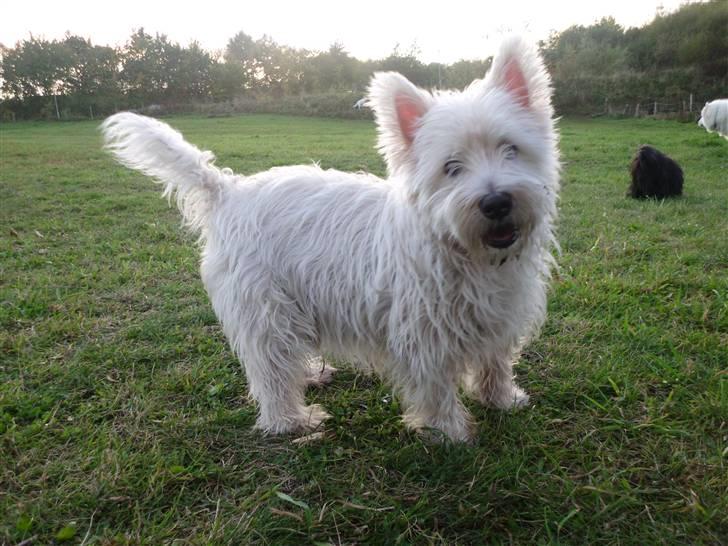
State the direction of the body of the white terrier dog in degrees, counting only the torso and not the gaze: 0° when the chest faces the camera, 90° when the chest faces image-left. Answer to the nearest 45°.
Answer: approximately 315°

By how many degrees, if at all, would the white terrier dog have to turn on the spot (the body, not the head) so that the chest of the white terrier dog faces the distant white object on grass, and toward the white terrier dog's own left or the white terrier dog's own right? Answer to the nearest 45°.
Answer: approximately 90° to the white terrier dog's own left
